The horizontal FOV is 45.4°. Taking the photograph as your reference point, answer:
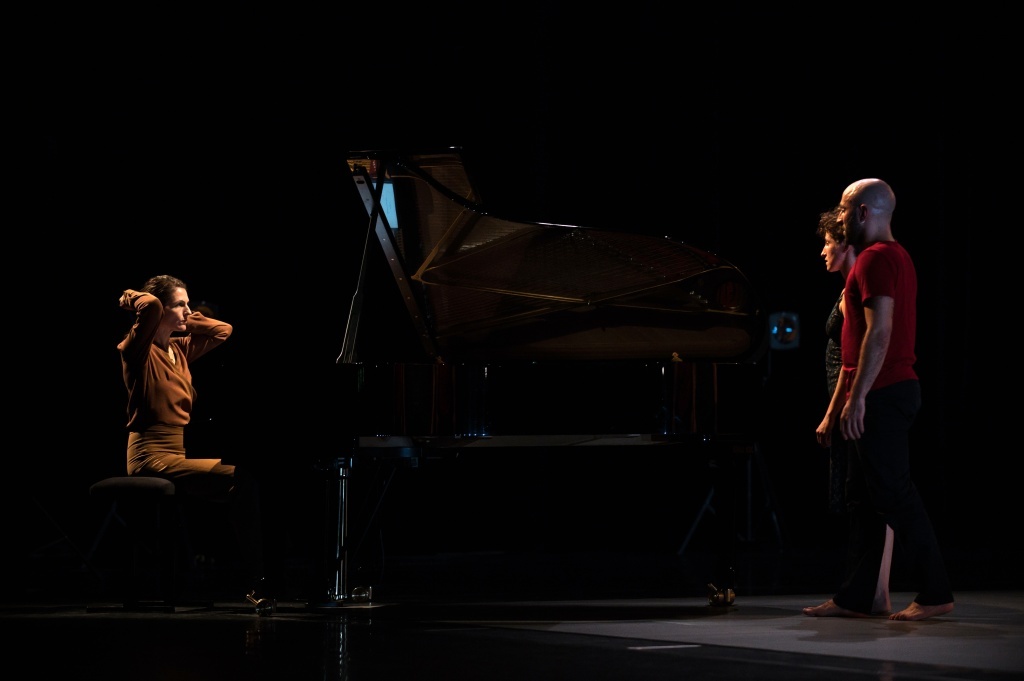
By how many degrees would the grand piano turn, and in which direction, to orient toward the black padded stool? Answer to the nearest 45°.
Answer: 0° — it already faces it

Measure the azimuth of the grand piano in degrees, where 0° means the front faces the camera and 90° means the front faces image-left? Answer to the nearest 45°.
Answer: approximately 90°

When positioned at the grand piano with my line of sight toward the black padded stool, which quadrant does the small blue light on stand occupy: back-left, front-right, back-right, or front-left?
back-right

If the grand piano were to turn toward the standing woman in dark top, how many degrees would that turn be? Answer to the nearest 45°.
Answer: approximately 180°

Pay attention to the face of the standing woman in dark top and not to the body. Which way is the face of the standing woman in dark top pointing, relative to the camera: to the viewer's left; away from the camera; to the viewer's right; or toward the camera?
to the viewer's left

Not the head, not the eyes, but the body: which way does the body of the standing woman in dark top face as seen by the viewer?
to the viewer's left

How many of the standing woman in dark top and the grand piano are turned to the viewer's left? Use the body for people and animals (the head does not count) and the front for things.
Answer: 2

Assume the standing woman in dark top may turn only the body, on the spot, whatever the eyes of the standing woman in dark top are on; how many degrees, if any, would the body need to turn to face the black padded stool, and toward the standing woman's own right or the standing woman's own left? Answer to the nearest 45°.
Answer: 0° — they already face it
